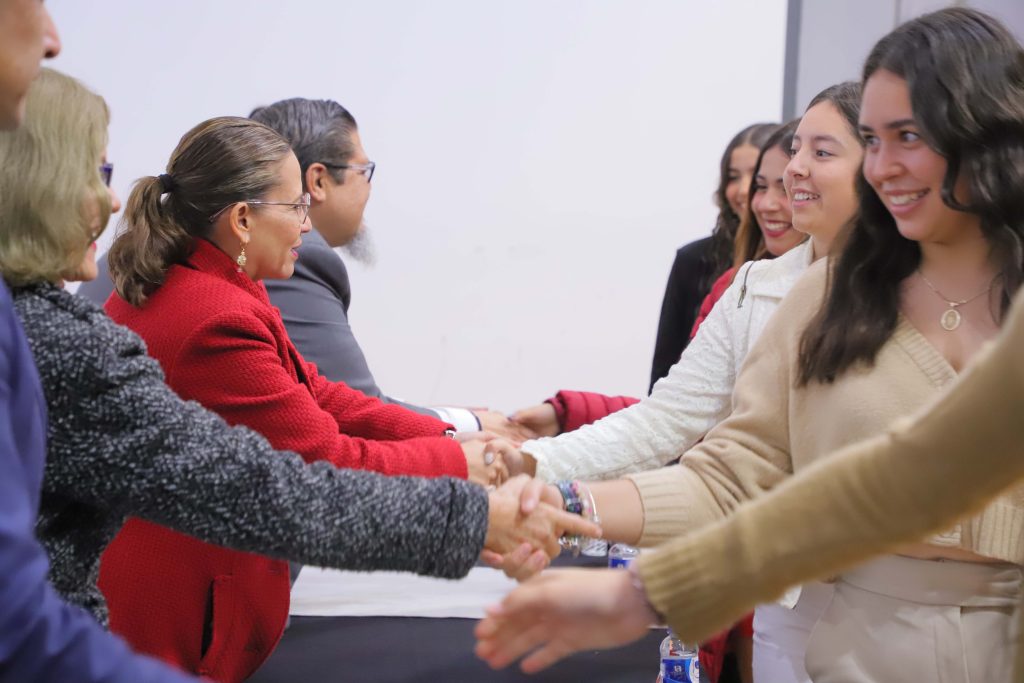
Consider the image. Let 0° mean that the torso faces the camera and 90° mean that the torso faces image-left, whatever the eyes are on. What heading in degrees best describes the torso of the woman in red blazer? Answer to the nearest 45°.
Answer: approximately 270°

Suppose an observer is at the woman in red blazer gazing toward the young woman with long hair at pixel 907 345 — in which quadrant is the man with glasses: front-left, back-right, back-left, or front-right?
back-left

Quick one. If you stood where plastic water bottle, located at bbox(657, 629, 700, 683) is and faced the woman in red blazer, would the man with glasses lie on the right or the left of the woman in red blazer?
right

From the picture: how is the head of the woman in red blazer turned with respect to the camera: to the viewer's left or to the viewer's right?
to the viewer's right

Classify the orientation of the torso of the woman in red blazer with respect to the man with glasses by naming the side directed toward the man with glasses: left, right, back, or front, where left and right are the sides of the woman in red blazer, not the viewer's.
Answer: left

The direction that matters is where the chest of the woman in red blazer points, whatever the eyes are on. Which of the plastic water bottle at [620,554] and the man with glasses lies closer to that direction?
the plastic water bottle

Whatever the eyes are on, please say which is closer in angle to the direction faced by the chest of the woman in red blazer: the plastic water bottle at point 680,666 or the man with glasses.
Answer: the plastic water bottle

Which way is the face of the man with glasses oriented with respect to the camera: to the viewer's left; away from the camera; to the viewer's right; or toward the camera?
to the viewer's right

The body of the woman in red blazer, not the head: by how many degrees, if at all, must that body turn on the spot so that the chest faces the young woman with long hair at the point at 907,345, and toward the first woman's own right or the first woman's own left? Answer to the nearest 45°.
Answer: approximately 45° to the first woman's own right
